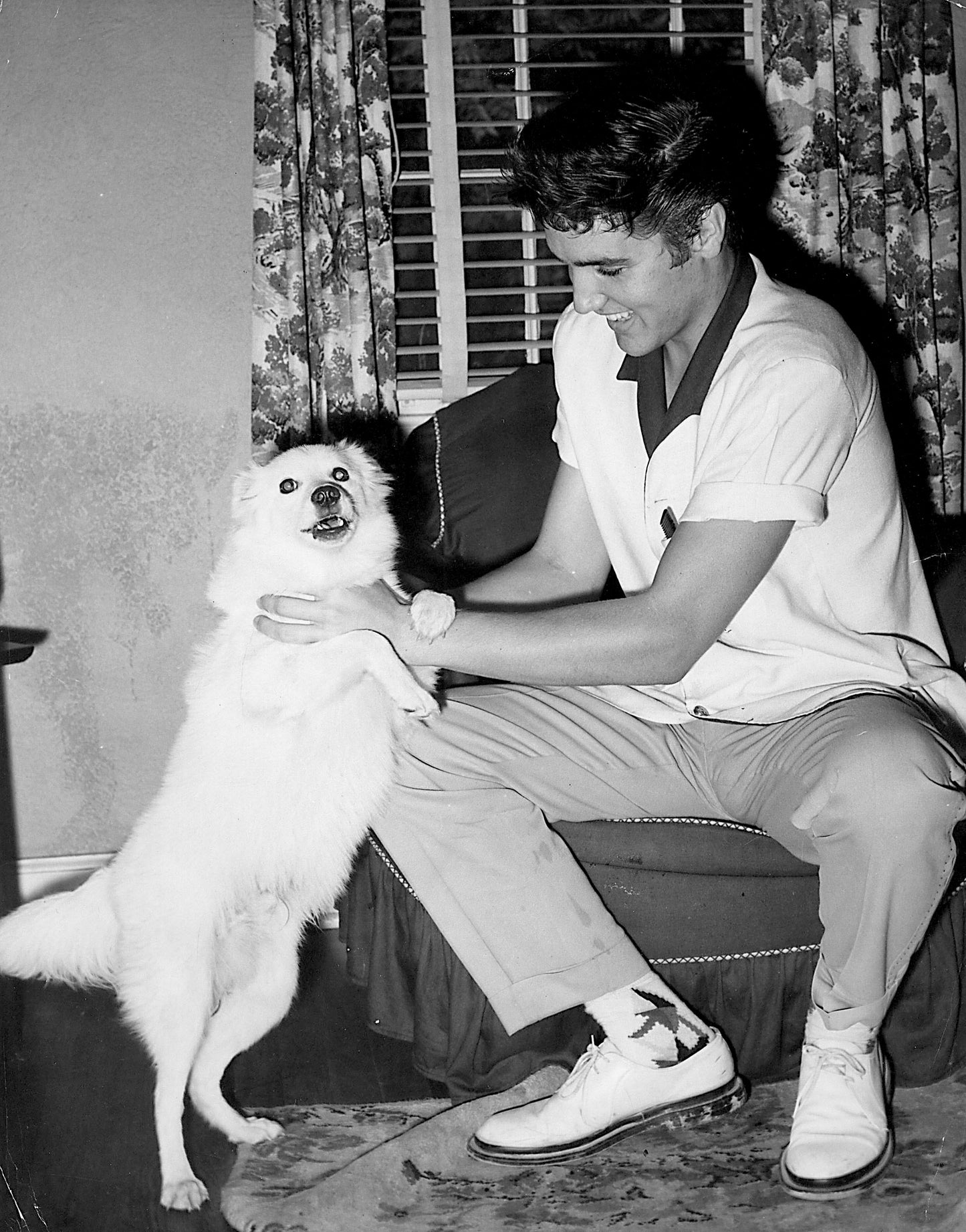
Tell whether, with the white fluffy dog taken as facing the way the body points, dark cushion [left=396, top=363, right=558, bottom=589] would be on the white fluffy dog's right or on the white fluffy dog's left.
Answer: on the white fluffy dog's left

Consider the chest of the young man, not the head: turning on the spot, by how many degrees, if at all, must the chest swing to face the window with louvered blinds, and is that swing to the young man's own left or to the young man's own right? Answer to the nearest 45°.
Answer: approximately 135° to the young man's own right

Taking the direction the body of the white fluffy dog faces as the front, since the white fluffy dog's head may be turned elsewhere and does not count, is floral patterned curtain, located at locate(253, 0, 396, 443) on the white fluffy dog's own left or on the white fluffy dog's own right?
on the white fluffy dog's own left

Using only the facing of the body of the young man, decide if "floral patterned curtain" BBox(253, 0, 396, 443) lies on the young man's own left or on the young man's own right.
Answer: on the young man's own right

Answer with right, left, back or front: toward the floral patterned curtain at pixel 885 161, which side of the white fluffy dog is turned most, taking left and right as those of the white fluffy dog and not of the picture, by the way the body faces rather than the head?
left

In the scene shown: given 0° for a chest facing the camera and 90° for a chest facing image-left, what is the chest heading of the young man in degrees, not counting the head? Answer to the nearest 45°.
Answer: approximately 45°

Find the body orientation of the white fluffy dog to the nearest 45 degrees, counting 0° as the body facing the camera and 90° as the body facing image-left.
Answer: approximately 315°

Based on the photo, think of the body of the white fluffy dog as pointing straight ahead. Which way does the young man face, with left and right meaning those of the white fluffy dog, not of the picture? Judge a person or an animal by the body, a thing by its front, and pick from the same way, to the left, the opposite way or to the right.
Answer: to the right
